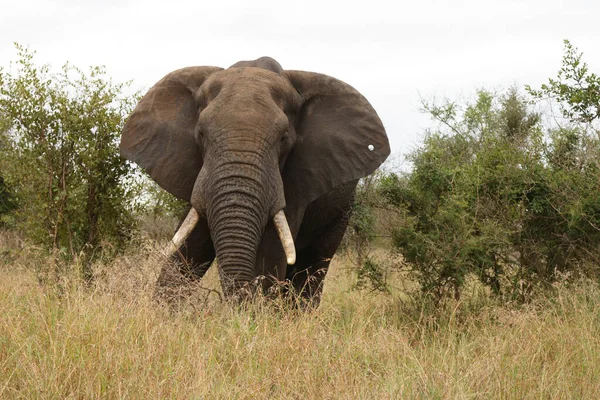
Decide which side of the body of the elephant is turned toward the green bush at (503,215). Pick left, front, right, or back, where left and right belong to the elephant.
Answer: left

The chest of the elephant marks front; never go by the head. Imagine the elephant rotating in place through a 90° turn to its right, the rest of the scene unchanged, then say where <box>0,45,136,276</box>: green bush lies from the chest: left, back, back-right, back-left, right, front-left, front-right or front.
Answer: front-right

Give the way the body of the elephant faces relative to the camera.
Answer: toward the camera
